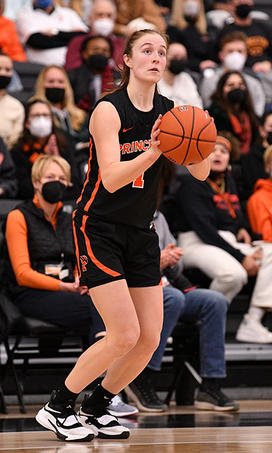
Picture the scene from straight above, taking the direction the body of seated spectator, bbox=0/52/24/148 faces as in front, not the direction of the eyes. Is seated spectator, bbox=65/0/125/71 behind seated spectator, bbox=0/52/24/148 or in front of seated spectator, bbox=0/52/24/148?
behind

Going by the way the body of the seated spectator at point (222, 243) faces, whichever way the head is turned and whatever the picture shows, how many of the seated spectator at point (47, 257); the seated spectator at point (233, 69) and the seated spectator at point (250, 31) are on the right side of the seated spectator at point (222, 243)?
1

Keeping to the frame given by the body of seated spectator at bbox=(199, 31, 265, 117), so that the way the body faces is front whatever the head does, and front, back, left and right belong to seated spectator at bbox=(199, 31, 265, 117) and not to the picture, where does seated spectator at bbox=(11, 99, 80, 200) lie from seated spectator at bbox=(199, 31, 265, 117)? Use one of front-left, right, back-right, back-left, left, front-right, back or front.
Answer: front-right

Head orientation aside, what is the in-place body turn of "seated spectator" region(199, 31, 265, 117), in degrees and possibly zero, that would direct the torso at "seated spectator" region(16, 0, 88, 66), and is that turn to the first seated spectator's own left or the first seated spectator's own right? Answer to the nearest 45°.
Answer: approximately 90° to the first seated spectator's own right

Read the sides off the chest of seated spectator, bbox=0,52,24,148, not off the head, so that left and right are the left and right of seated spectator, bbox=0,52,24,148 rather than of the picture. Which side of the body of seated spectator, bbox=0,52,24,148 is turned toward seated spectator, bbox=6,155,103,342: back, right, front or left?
front

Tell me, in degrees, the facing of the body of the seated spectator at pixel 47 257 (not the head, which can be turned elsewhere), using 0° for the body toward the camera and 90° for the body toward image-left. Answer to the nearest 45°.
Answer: approximately 315°

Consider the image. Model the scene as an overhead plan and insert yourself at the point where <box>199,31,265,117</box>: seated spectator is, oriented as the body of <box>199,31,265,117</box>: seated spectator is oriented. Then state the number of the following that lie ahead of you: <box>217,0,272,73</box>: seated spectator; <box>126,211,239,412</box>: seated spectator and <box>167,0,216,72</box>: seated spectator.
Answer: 1

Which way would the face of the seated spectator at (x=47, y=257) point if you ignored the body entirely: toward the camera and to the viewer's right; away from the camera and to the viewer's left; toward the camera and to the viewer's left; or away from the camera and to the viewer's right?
toward the camera and to the viewer's right
